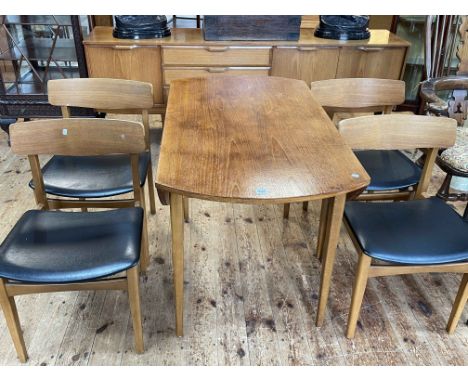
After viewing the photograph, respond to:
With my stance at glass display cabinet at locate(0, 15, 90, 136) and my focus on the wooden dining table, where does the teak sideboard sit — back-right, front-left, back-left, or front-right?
front-left

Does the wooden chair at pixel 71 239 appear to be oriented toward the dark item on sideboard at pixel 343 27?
no

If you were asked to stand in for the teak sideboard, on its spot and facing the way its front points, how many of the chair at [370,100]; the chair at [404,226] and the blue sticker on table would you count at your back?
0

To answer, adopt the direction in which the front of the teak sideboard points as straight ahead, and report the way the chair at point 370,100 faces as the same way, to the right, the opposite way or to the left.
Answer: the same way

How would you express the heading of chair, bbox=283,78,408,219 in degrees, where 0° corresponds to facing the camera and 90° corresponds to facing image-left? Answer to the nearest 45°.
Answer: approximately 0°

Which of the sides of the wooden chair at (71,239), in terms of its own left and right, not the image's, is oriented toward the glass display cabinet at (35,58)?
back

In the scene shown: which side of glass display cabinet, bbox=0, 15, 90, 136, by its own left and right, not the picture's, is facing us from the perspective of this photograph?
front

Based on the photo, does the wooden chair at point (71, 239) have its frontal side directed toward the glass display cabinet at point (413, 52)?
no

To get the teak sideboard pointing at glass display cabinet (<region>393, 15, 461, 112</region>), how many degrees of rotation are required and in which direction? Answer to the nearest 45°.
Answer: approximately 135° to its left

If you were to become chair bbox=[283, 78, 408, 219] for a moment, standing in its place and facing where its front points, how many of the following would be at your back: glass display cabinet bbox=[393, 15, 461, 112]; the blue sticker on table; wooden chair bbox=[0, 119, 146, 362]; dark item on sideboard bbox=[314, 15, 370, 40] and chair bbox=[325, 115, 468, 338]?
2

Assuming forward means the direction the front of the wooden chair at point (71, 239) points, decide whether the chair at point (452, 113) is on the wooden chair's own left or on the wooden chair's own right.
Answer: on the wooden chair's own left

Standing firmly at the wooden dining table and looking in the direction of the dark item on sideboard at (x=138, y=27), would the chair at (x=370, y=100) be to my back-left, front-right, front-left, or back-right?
front-right

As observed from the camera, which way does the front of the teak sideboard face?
facing the viewer

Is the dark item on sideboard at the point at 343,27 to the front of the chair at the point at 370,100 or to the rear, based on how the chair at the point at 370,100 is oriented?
to the rear
